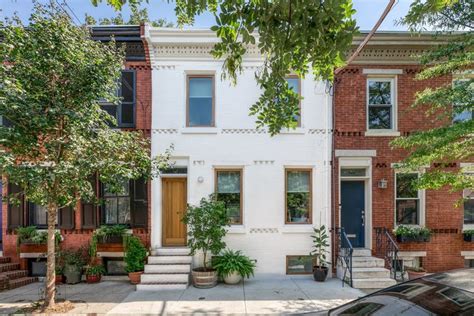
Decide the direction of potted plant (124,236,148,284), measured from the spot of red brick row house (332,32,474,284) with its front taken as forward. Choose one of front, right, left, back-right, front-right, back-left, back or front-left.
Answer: front-right

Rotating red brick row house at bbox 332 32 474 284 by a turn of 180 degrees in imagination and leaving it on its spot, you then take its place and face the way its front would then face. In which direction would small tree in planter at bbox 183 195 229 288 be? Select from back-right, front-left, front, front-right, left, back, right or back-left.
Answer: back-left

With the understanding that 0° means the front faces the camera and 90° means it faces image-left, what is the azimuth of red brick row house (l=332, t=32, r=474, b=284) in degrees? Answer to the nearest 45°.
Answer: approximately 0°

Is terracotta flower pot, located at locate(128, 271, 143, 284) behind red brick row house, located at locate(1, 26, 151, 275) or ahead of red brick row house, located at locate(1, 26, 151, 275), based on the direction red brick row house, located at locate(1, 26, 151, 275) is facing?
ahead

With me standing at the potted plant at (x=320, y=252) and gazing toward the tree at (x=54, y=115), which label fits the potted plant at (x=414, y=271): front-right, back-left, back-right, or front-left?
back-left

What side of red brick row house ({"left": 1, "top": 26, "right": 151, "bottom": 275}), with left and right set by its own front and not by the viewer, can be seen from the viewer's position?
front

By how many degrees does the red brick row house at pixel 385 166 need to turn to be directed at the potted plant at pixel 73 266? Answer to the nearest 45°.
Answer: approximately 45° to its right

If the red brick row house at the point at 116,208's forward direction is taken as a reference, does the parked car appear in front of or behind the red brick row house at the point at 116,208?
in front

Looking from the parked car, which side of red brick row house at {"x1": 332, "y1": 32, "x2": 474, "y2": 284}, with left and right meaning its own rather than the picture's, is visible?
front

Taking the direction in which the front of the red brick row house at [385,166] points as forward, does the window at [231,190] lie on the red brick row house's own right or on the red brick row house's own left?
on the red brick row house's own right

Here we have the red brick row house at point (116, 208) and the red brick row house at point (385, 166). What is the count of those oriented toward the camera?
2
